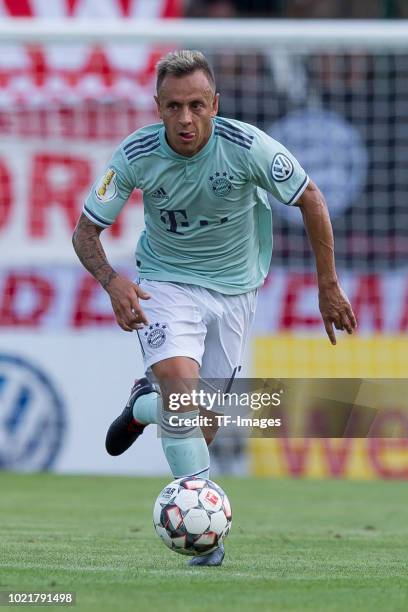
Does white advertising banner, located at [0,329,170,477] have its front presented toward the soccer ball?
yes

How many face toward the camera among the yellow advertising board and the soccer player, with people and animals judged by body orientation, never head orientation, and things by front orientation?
2

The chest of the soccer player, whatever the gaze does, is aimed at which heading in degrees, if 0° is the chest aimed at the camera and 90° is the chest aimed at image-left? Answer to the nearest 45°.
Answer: approximately 0°

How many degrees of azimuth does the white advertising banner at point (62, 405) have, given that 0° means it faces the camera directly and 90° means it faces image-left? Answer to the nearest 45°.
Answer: approximately 0°

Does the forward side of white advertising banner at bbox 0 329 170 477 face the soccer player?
yes

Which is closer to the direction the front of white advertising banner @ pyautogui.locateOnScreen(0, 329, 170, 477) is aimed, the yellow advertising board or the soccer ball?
the soccer ball
